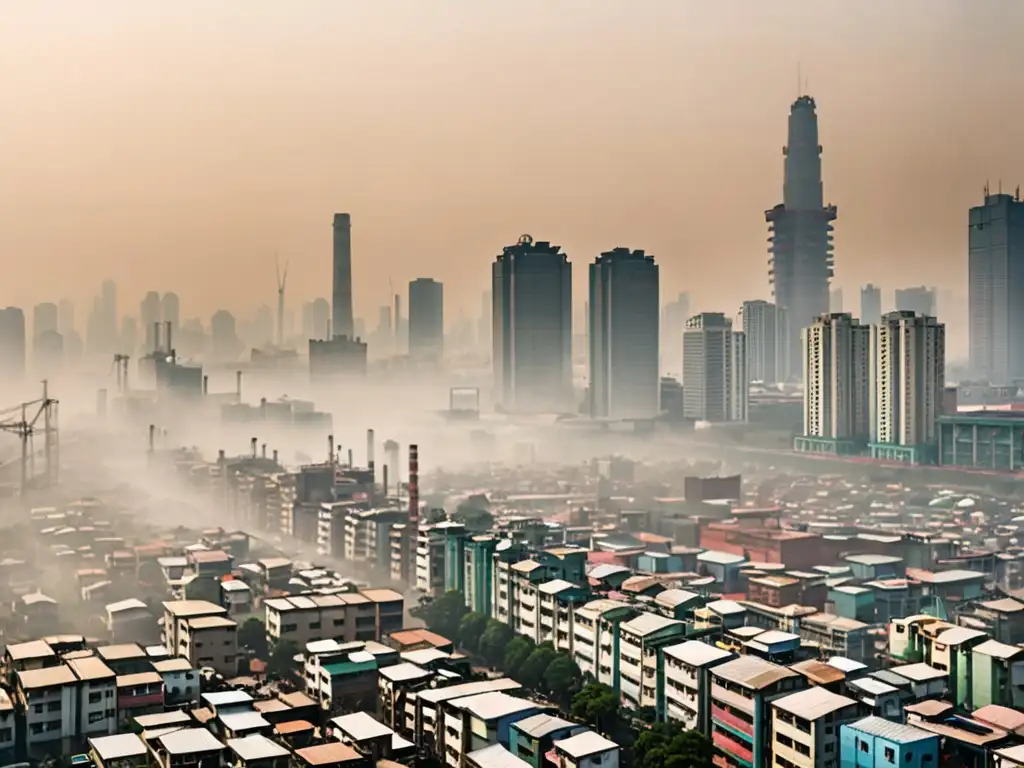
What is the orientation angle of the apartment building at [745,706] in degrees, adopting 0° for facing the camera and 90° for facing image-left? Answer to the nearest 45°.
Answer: approximately 45°

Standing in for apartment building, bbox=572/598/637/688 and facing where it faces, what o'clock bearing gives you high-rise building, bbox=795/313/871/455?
The high-rise building is roughly at 5 o'clock from the apartment building.

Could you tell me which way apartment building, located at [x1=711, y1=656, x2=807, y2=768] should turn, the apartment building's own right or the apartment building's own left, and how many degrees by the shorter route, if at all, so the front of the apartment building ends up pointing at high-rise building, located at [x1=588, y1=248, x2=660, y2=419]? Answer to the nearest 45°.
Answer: approximately 135° to the apartment building's own right

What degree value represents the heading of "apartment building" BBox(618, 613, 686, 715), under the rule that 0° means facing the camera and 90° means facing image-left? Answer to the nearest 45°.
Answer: approximately 45°

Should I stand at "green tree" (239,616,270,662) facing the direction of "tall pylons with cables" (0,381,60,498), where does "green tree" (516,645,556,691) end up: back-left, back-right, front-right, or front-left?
back-right

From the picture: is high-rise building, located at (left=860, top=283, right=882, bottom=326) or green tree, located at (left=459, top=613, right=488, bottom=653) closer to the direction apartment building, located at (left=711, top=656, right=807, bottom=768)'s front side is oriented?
the green tree

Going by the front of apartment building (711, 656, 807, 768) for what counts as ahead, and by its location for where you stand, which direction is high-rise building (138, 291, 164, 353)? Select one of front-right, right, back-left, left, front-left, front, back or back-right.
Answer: right

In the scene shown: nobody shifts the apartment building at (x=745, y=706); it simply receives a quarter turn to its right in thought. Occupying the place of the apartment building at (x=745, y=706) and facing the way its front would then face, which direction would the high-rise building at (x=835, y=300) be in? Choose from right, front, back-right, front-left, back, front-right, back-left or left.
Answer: front-right

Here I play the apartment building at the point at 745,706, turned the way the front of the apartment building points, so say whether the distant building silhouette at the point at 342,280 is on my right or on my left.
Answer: on my right

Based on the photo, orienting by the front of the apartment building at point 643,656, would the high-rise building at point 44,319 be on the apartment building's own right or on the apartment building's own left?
on the apartment building's own right

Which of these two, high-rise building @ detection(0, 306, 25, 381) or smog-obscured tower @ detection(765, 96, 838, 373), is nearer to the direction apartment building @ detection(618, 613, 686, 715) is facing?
the high-rise building

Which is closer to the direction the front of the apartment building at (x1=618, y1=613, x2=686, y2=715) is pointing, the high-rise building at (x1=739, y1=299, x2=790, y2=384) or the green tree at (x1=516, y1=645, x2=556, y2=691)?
the green tree
